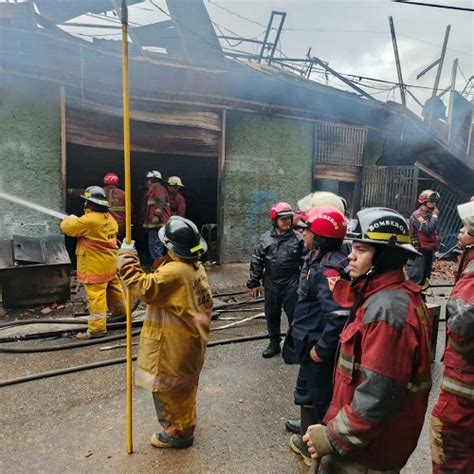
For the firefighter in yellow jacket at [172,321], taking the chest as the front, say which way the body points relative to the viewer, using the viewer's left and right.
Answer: facing away from the viewer and to the left of the viewer

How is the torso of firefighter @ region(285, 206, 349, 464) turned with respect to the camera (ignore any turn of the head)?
to the viewer's left

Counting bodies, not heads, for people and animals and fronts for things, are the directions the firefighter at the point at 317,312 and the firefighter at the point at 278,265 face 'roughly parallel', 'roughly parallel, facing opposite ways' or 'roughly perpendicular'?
roughly perpendicular

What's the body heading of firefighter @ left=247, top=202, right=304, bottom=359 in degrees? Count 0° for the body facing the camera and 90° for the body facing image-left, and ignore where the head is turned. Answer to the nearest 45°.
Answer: approximately 0°

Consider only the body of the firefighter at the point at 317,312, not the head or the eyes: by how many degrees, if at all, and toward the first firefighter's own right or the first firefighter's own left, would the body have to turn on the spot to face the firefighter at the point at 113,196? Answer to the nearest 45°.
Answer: approximately 45° to the first firefighter's own right

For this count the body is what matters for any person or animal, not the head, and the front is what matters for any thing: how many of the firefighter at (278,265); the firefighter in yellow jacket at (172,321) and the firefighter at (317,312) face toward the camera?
1

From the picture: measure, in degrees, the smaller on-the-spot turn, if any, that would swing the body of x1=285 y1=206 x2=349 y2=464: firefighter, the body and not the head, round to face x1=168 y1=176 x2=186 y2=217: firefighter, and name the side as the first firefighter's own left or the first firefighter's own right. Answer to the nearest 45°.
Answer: approximately 45° to the first firefighter's own right

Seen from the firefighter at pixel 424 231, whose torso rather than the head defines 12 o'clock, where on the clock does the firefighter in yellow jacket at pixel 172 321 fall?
The firefighter in yellow jacket is roughly at 2 o'clock from the firefighter.

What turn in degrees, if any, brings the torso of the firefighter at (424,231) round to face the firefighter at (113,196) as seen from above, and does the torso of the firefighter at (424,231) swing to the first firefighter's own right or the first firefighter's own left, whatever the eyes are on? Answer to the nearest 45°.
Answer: approximately 135° to the first firefighter's own right

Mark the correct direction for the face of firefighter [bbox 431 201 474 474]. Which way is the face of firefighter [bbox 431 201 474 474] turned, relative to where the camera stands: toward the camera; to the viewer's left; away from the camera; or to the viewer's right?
to the viewer's left

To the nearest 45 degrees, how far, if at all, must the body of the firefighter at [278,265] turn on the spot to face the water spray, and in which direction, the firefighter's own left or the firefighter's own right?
approximately 135° to the firefighter's own right
